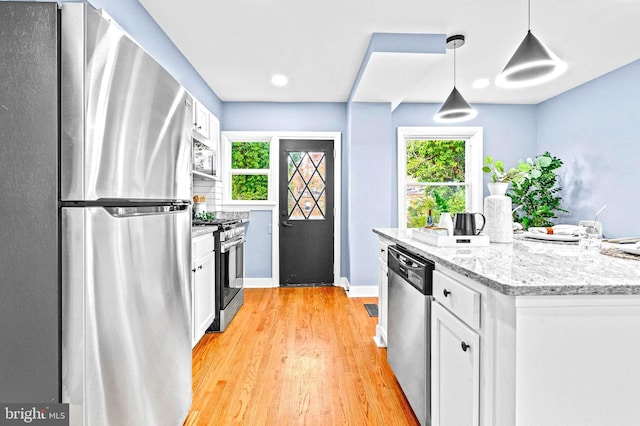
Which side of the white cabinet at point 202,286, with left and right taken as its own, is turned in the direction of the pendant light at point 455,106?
front

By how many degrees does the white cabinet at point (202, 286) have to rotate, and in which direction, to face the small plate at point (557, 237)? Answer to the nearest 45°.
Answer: approximately 45° to its right

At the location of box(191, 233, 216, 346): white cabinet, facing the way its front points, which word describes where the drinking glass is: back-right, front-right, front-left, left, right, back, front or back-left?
front-right

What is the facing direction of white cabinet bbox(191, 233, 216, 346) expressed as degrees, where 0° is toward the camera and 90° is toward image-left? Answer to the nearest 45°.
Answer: approximately 270°

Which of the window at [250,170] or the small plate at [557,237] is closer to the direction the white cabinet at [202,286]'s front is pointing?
the small plate

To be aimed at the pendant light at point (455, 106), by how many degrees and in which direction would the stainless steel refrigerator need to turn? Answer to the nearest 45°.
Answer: approximately 45° to its left

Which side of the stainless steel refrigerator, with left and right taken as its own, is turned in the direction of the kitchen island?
front

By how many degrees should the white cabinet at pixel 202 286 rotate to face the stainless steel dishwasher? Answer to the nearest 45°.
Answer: approximately 45° to its right

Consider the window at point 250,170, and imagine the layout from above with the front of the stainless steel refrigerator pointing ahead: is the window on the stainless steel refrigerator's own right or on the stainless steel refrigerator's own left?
on the stainless steel refrigerator's own left

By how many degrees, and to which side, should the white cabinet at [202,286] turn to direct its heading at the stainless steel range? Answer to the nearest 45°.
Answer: approximately 45° to its left

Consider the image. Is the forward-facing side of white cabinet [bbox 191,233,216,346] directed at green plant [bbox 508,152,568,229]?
yes

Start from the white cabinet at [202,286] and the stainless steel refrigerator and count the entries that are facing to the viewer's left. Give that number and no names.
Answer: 0

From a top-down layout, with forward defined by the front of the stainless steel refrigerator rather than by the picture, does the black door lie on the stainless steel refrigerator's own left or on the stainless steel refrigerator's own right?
on the stainless steel refrigerator's own left
